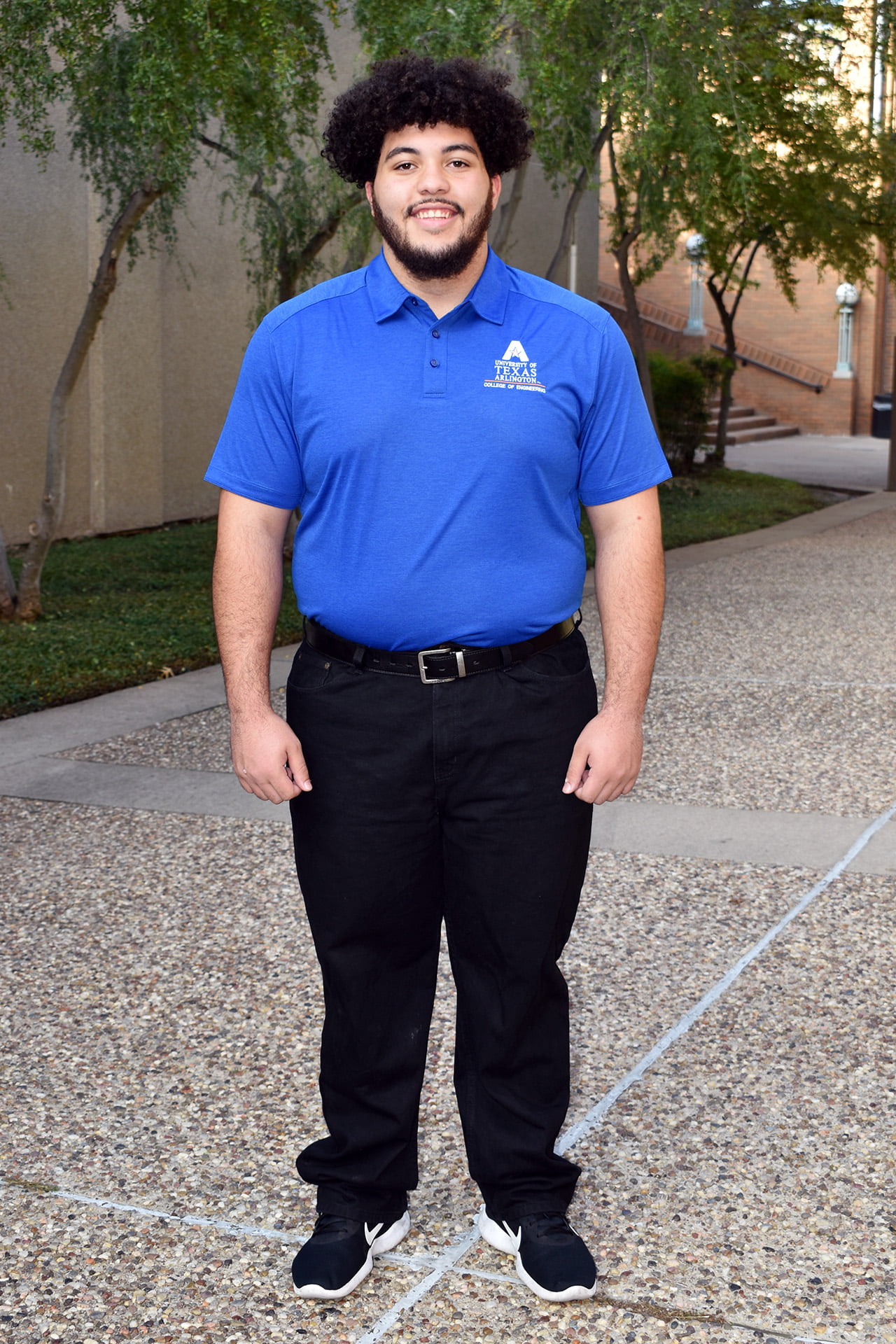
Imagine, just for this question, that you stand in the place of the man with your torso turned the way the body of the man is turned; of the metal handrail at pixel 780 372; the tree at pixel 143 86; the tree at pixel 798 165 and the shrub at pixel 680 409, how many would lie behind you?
4

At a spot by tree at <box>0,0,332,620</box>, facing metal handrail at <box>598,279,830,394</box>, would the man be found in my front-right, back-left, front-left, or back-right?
back-right

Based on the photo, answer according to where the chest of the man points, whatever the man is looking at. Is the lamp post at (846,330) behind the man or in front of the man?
behind

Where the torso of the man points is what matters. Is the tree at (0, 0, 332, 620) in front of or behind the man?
behind

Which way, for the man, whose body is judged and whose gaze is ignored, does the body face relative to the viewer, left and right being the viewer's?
facing the viewer

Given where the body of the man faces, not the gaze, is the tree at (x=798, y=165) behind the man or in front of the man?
behind

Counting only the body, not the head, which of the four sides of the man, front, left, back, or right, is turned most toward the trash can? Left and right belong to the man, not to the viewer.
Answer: back
